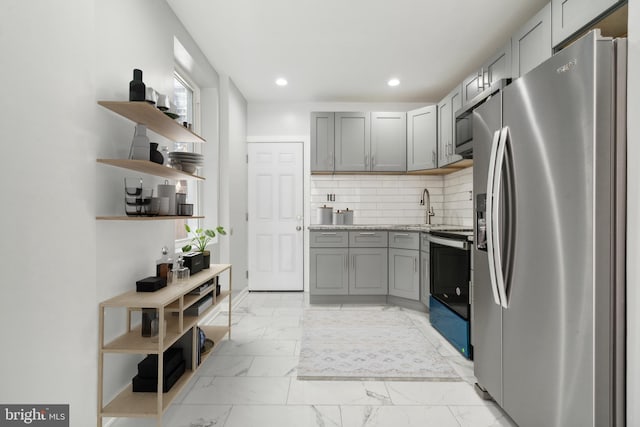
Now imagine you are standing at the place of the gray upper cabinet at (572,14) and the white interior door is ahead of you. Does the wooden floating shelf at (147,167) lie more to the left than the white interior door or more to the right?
left

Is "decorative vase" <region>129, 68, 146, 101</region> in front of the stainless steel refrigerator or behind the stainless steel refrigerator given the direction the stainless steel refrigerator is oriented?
in front

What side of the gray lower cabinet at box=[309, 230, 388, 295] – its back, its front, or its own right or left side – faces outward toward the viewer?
front

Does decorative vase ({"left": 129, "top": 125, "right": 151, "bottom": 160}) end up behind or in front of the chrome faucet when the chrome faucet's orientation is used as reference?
in front

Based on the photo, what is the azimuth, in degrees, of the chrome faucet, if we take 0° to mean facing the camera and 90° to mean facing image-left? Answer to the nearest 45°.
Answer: approximately 45°

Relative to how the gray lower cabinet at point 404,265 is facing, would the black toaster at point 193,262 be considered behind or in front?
in front

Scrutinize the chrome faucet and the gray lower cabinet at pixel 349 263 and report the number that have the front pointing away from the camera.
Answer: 0

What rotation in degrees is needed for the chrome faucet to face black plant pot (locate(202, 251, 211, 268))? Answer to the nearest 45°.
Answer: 0° — it already faces it

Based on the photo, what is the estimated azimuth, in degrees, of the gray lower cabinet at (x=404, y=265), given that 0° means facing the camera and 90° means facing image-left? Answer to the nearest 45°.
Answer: approximately 45°

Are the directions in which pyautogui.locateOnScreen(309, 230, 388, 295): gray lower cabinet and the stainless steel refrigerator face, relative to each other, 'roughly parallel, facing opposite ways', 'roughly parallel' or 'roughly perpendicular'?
roughly perpendicular
